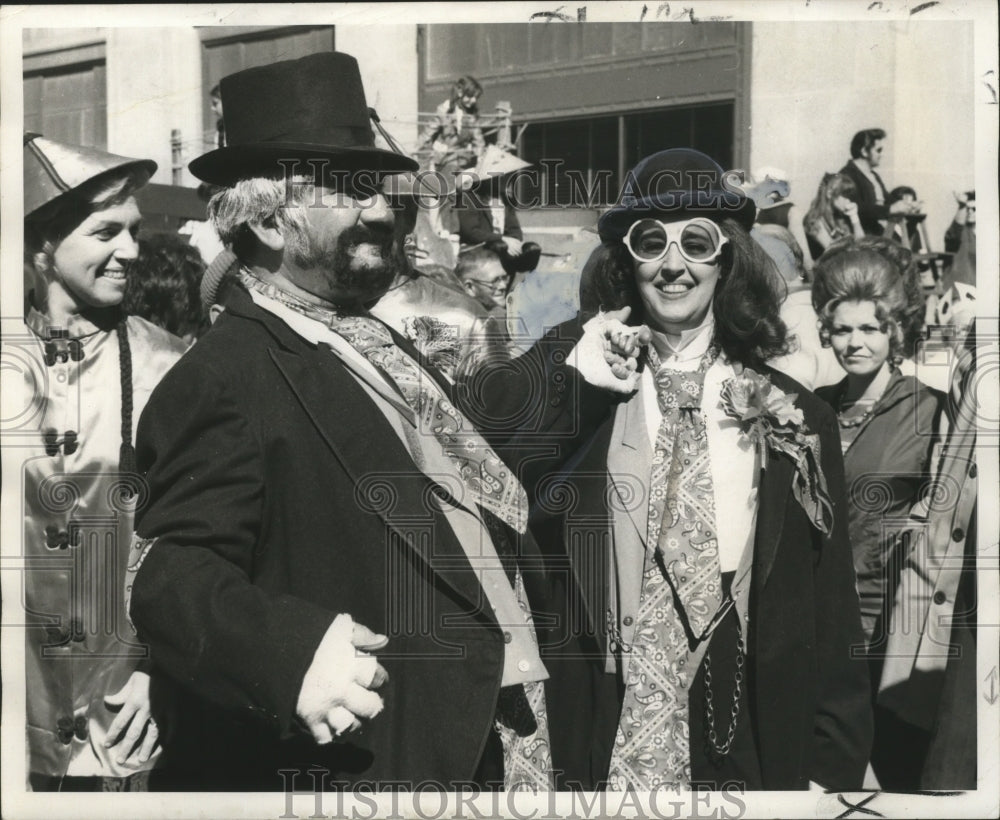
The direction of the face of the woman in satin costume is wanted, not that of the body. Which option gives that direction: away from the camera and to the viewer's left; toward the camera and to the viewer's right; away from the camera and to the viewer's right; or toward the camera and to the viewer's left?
toward the camera and to the viewer's right

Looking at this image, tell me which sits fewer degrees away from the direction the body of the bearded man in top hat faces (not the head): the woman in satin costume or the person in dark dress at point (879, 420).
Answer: the person in dark dress

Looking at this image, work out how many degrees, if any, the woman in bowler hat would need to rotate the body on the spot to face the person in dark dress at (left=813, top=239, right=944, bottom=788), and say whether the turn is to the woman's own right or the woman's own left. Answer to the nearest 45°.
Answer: approximately 135° to the woman's own left

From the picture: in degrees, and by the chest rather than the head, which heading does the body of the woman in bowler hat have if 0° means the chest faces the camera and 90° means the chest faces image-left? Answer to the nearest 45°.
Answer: approximately 0°

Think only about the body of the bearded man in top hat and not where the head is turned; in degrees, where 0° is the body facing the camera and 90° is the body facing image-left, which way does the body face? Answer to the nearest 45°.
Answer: approximately 315°

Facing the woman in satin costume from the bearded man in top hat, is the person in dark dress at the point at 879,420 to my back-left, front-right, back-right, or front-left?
back-right

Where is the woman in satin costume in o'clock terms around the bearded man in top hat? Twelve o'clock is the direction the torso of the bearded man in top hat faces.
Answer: The woman in satin costume is roughly at 6 o'clock from the bearded man in top hat.

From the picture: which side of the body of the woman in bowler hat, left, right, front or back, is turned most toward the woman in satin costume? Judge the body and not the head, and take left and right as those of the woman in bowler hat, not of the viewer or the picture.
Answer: right

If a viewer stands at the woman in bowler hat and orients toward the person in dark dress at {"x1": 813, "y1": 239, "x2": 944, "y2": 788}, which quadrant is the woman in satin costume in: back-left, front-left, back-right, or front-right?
back-left

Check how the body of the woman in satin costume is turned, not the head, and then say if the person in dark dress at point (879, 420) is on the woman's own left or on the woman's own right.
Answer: on the woman's own left

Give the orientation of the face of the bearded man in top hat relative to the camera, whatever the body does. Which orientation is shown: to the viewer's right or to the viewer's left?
to the viewer's right

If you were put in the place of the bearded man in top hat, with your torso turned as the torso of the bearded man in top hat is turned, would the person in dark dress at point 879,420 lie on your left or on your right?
on your left
